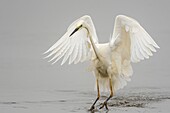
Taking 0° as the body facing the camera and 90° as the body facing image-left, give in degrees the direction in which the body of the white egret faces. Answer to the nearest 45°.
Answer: approximately 45°
